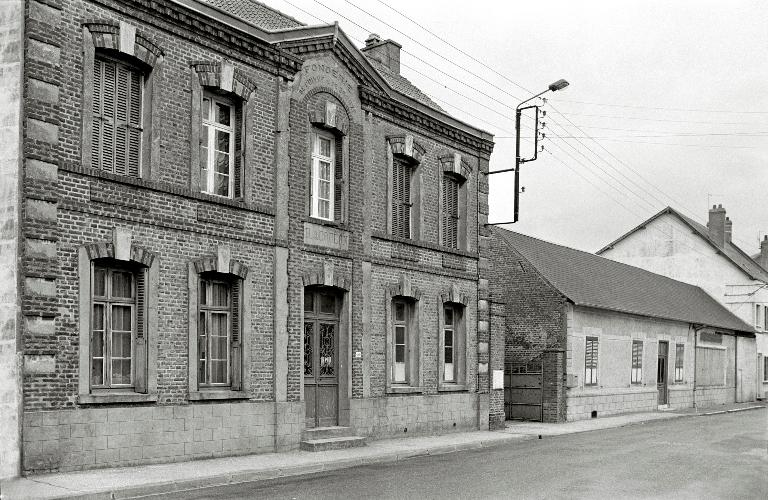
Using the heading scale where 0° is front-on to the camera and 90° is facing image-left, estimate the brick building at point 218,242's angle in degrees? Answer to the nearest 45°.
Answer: approximately 315°

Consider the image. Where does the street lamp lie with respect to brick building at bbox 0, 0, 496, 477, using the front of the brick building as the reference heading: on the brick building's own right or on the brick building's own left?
on the brick building's own left

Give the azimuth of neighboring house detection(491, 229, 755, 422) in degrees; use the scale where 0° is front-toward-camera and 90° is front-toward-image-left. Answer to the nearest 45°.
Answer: approximately 315°

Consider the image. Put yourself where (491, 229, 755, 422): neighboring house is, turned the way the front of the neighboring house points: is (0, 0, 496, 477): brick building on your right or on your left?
on your right
